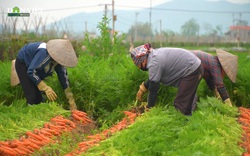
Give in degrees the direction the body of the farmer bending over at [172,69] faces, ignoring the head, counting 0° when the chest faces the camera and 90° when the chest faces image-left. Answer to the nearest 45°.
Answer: approximately 90°

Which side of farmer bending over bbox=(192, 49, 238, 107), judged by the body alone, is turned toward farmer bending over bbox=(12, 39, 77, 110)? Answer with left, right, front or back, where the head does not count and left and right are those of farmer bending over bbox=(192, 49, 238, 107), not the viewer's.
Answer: back

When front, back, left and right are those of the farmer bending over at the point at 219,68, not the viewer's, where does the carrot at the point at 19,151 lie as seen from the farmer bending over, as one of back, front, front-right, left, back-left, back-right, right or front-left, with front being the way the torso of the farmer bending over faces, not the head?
back-right

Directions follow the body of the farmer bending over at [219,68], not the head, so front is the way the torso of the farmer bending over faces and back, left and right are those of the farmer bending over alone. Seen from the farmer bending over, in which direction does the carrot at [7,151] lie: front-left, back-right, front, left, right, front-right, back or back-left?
back-right

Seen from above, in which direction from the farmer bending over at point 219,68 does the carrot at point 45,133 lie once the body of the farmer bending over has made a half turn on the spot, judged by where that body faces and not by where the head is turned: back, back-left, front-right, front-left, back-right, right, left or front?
front-left

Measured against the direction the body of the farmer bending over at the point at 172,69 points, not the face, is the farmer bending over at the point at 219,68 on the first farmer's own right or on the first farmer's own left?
on the first farmer's own right

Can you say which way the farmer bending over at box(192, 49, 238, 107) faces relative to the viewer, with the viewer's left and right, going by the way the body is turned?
facing to the right of the viewer

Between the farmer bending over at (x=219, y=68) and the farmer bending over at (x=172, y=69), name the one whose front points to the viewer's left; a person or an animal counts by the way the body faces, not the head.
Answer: the farmer bending over at (x=172, y=69)

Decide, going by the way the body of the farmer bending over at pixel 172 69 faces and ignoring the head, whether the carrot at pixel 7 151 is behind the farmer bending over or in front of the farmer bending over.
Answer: in front

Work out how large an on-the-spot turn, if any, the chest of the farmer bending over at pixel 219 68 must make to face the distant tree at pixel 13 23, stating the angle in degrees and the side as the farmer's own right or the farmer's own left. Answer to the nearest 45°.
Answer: approximately 135° to the farmer's own left

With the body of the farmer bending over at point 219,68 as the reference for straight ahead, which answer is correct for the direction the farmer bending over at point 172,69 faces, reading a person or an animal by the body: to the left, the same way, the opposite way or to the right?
the opposite way

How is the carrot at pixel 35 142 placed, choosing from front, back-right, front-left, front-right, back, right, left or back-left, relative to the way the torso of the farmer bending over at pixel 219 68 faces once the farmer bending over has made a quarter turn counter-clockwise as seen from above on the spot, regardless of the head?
back-left

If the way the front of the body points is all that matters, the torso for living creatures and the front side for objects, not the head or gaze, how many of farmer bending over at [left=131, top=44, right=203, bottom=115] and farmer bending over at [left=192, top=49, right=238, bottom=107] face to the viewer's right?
1

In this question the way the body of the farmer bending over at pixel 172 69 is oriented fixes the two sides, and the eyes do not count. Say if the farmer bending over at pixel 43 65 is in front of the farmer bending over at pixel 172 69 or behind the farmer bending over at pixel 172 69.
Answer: in front
